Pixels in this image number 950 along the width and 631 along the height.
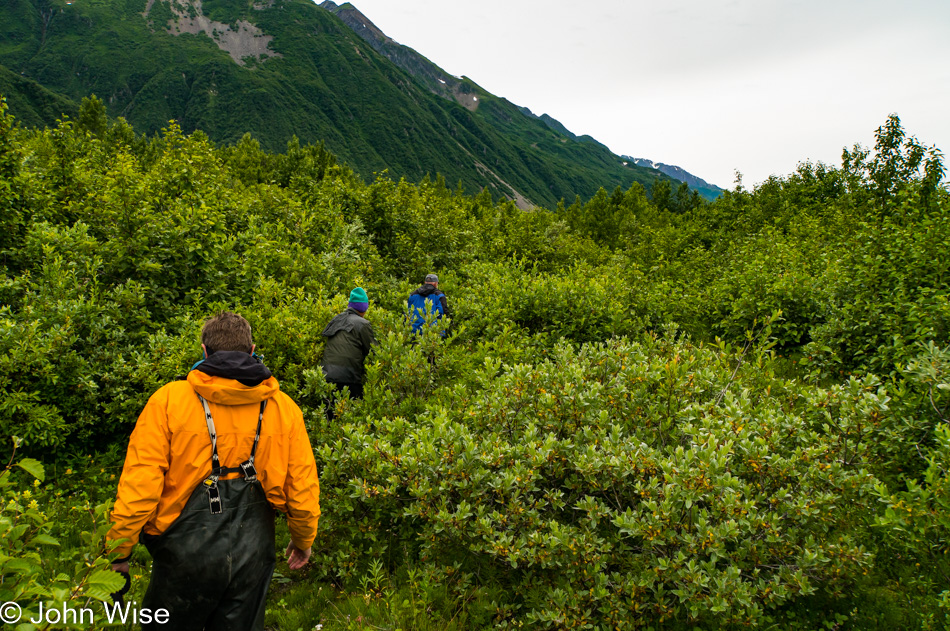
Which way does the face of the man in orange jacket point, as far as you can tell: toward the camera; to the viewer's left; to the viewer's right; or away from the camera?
away from the camera

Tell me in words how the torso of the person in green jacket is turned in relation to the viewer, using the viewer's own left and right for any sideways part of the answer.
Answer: facing away from the viewer and to the right of the viewer

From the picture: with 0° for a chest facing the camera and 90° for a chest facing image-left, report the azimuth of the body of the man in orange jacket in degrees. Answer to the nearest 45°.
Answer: approximately 180°

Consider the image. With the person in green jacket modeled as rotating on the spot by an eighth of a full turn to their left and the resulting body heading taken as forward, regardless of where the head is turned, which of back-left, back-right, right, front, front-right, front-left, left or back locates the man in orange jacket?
back
